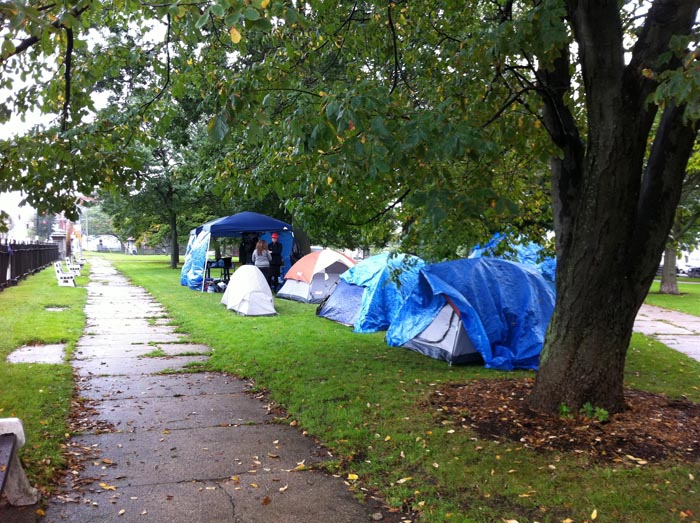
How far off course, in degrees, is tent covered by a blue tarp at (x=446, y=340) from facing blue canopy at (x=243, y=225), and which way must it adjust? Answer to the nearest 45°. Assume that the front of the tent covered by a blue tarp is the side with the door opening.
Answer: approximately 90° to its right

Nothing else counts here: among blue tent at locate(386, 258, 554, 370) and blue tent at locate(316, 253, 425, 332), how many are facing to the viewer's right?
0

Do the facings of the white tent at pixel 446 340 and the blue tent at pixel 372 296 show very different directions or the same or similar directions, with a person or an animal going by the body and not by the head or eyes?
same or similar directions

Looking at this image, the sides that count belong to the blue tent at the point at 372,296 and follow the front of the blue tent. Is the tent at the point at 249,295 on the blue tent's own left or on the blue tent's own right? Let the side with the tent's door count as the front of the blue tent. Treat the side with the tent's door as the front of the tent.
on the blue tent's own right

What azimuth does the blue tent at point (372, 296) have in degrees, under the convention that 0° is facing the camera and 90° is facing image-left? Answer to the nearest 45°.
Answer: approximately 45°

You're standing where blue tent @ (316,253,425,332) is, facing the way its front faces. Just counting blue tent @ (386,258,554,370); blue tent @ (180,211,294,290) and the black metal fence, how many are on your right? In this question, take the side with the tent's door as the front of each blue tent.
2

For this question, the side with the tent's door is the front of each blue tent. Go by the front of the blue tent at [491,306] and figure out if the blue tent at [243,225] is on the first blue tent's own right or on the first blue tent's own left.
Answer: on the first blue tent's own right

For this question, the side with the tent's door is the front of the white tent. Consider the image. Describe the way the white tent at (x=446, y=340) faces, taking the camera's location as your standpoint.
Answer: facing the viewer and to the left of the viewer

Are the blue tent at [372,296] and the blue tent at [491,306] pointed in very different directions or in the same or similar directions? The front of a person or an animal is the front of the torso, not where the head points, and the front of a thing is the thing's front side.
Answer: same or similar directions
